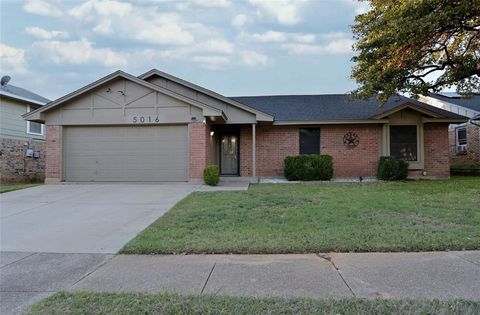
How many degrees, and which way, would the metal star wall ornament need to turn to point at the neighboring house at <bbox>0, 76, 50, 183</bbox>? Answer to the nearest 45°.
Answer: approximately 90° to its right

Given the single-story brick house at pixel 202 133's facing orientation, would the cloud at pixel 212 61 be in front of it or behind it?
behind

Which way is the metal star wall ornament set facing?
toward the camera

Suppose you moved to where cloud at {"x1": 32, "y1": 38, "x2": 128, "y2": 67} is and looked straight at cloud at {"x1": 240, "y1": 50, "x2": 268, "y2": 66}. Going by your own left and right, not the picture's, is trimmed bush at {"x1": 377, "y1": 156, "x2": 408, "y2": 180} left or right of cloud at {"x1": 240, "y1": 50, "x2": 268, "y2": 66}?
right

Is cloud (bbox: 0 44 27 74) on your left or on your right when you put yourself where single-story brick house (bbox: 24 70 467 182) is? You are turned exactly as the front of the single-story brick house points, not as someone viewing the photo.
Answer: on your right

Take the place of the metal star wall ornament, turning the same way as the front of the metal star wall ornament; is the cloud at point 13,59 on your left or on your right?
on your right

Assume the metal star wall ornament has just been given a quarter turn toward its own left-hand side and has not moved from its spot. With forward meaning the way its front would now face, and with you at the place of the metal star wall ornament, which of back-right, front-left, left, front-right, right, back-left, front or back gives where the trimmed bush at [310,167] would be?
back-right

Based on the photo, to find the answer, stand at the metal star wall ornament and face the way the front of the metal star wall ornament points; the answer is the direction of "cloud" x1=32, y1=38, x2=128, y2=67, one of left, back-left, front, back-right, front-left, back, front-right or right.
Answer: right

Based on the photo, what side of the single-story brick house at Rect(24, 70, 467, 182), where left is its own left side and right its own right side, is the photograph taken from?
front
